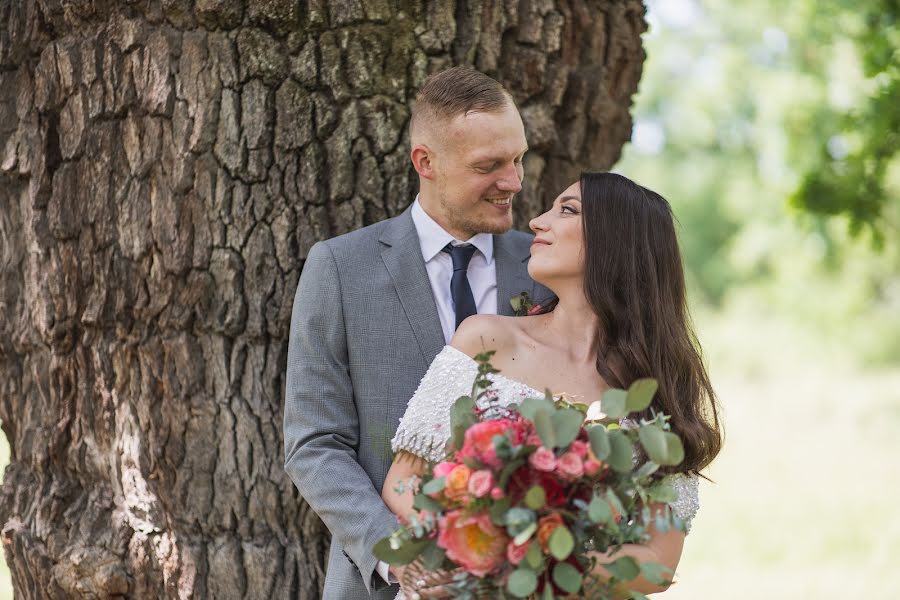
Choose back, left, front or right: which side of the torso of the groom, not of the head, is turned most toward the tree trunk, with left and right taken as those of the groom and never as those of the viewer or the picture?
back

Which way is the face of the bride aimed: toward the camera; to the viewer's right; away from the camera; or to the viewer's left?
to the viewer's left

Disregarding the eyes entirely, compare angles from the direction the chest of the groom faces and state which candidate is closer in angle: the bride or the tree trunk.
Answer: the bride

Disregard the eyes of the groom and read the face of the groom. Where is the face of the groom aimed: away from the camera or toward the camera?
toward the camera

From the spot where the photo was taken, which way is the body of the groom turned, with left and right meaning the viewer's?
facing the viewer and to the right of the viewer
